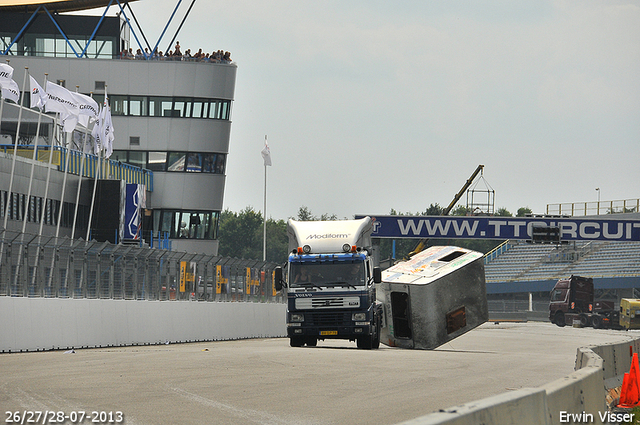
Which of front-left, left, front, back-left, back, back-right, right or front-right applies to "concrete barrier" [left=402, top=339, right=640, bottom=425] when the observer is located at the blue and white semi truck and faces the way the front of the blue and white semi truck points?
front

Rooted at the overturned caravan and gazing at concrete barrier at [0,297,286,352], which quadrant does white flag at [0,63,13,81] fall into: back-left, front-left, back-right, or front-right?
front-right

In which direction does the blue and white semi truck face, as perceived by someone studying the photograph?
facing the viewer

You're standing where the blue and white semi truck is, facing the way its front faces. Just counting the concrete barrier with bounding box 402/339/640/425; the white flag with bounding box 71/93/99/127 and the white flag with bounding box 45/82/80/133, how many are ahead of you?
1

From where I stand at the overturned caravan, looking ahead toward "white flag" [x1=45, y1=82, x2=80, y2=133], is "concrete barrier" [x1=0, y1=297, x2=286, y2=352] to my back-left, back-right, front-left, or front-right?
front-left

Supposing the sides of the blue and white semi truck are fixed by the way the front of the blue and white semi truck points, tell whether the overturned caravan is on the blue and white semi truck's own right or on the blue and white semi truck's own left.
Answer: on the blue and white semi truck's own left

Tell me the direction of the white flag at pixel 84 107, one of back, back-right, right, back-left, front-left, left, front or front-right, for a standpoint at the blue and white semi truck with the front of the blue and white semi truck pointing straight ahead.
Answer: back-right

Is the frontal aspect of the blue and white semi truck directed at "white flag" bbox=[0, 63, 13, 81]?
no

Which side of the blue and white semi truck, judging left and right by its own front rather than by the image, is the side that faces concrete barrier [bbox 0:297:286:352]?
right

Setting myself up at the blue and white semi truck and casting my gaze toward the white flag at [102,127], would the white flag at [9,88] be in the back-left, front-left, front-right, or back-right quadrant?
front-left

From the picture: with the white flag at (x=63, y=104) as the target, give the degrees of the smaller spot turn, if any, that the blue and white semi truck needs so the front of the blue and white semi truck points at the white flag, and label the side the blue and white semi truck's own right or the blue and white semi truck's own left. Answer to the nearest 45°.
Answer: approximately 135° to the blue and white semi truck's own right

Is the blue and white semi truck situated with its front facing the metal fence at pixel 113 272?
no

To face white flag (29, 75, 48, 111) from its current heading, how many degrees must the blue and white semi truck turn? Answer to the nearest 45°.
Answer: approximately 135° to its right
